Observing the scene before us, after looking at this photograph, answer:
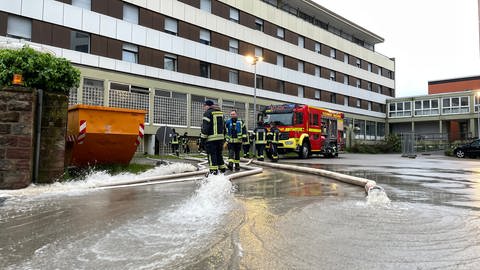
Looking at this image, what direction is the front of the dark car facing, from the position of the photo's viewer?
facing to the left of the viewer

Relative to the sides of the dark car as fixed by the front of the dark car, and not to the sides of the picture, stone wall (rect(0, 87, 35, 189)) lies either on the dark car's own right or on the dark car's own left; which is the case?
on the dark car's own left

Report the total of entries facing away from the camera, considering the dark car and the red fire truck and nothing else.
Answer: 0

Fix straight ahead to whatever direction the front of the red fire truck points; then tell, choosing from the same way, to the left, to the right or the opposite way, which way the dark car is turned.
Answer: to the right

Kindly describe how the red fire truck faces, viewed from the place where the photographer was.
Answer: facing the viewer and to the left of the viewer

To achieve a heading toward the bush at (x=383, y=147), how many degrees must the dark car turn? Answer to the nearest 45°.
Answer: approximately 45° to its right

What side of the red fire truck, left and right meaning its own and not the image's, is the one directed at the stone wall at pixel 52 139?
front

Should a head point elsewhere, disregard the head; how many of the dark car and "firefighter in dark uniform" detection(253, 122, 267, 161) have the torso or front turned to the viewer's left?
1

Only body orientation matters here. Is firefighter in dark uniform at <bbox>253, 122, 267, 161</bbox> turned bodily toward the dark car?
no

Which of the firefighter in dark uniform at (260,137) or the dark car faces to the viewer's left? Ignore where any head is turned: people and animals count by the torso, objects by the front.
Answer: the dark car
